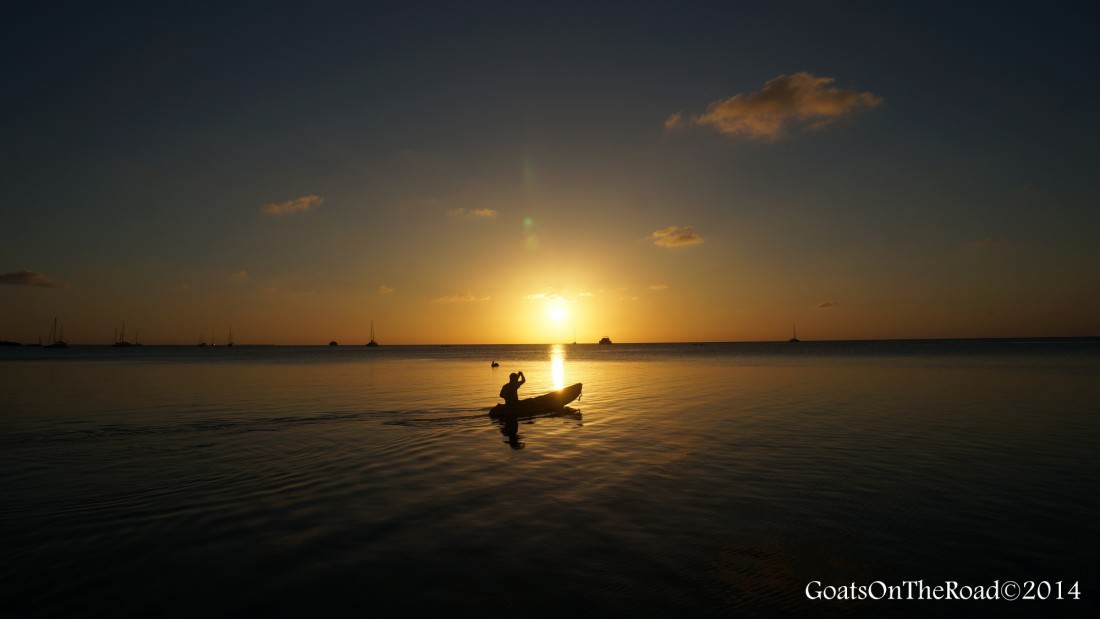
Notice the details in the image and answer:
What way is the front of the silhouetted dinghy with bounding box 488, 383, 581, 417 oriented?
to the viewer's right
